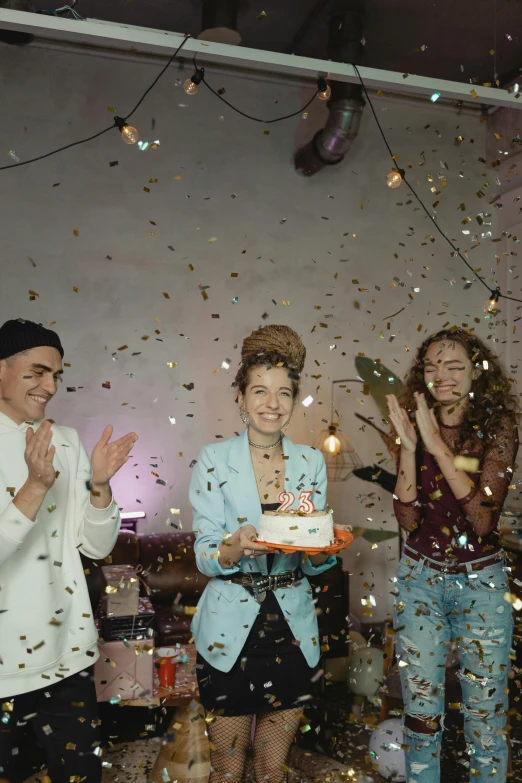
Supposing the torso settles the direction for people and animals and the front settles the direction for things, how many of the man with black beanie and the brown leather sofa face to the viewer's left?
0

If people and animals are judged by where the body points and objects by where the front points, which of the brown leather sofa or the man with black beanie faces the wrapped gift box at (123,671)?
the brown leather sofa

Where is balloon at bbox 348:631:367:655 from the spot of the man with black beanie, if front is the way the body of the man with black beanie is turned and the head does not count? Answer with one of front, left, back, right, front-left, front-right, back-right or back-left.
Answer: left

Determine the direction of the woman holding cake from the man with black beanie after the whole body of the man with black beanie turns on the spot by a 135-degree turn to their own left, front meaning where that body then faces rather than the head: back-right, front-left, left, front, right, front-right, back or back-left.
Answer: right

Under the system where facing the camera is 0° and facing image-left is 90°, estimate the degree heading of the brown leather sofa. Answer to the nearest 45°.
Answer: approximately 0°

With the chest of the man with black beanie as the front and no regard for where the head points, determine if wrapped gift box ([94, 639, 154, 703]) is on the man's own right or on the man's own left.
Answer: on the man's own left

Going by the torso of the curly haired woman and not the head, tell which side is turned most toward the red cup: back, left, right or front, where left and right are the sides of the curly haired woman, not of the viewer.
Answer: right

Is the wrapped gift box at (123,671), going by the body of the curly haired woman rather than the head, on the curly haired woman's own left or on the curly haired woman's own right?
on the curly haired woman's own right

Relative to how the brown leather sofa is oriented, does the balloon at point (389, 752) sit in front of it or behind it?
in front

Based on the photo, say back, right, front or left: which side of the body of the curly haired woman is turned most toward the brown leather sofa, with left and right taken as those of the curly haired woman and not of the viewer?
right

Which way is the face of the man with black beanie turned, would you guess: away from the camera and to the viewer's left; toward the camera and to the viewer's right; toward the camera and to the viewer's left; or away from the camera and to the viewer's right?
toward the camera and to the viewer's right
